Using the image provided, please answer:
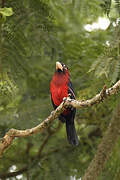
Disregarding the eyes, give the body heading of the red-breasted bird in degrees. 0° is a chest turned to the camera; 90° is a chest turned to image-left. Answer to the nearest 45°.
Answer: approximately 45°
